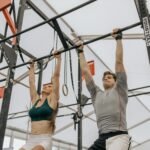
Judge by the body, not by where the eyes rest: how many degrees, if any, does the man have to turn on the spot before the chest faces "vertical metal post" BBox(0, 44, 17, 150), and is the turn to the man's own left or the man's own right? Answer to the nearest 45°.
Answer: approximately 45° to the man's own right

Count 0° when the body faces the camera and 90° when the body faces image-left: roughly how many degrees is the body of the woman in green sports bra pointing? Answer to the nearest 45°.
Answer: approximately 45°

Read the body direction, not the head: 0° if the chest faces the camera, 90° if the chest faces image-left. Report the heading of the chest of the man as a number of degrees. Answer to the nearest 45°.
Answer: approximately 45°

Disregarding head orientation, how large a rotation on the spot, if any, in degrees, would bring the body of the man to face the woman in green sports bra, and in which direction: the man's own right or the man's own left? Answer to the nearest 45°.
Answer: approximately 90° to the man's own right
